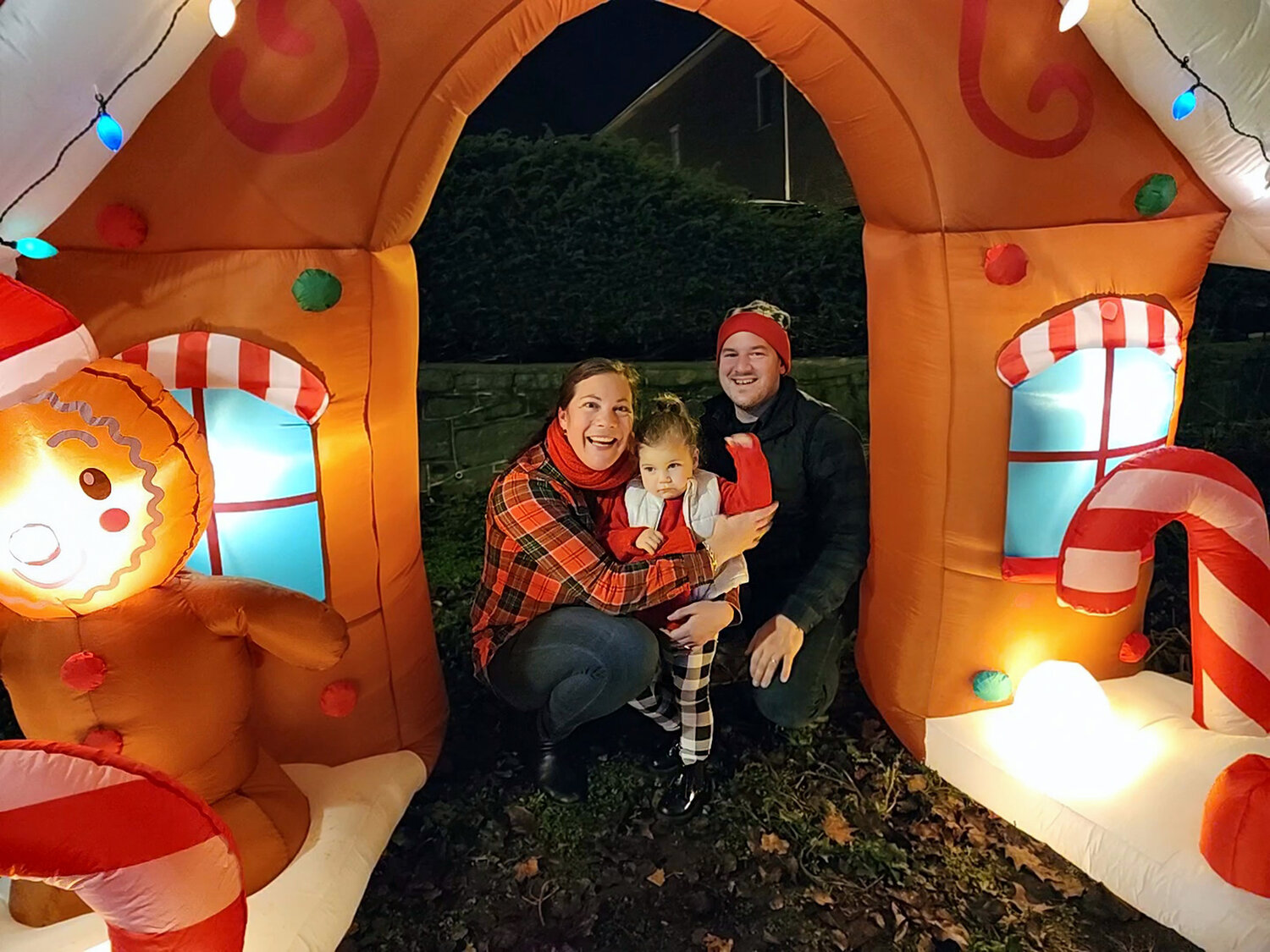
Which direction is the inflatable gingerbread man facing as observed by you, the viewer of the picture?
facing the viewer and to the left of the viewer

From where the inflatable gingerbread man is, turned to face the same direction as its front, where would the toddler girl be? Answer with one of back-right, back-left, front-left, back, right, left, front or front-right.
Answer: back-left

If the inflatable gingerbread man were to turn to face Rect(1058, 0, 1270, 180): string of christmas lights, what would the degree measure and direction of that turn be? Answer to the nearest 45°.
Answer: approximately 135° to its left

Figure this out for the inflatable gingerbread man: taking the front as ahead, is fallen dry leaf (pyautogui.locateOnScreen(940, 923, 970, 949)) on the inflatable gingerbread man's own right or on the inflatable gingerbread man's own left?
on the inflatable gingerbread man's own left

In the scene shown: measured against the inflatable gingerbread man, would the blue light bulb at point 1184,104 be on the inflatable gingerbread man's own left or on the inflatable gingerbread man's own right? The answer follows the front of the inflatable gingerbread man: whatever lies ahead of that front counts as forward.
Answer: on the inflatable gingerbread man's own left

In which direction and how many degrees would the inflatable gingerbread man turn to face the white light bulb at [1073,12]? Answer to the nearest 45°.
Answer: approximately 135° to its left

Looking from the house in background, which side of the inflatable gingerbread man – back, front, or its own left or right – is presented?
back

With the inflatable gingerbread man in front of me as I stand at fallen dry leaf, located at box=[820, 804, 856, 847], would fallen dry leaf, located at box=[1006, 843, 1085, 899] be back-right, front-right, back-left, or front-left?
back-left
